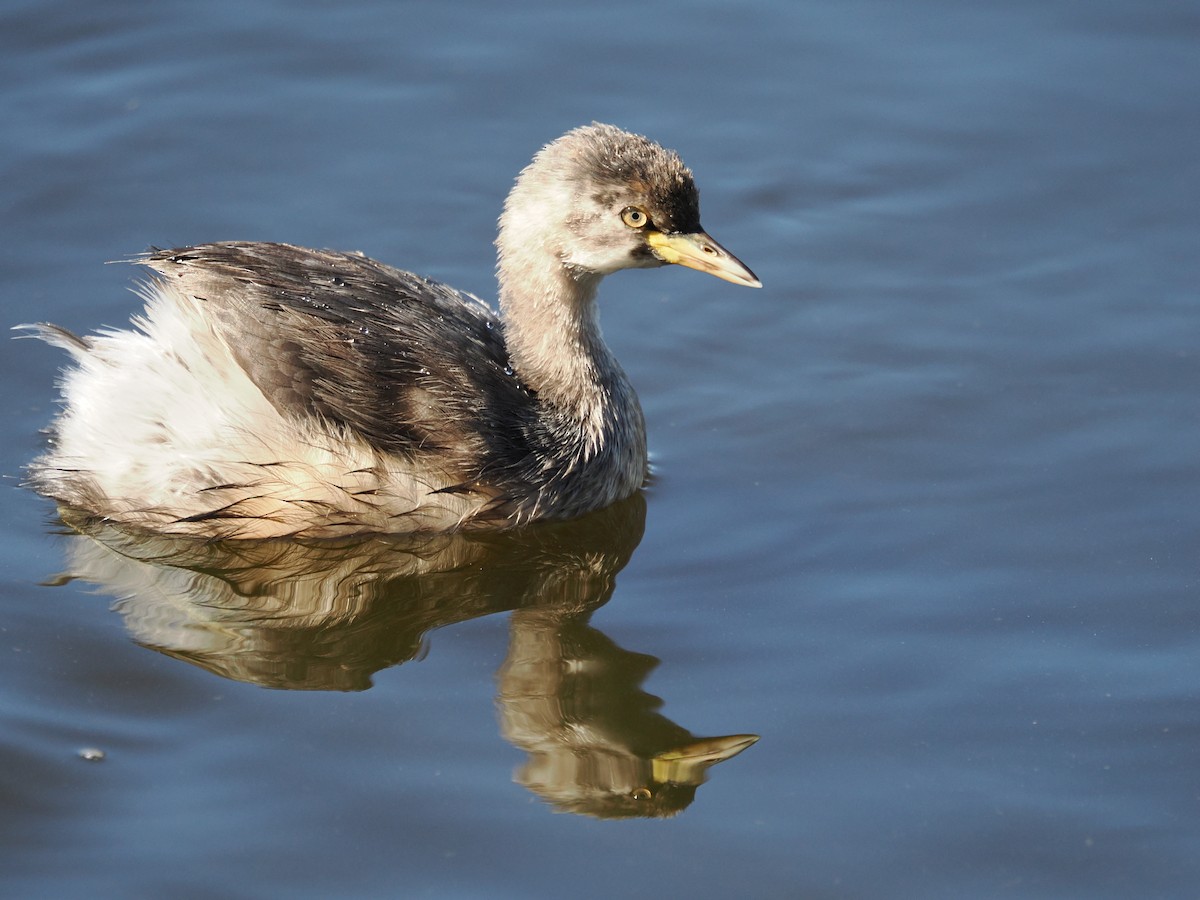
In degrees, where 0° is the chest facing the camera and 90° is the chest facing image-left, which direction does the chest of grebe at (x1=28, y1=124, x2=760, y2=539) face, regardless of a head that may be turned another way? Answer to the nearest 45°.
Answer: approximately 270°
